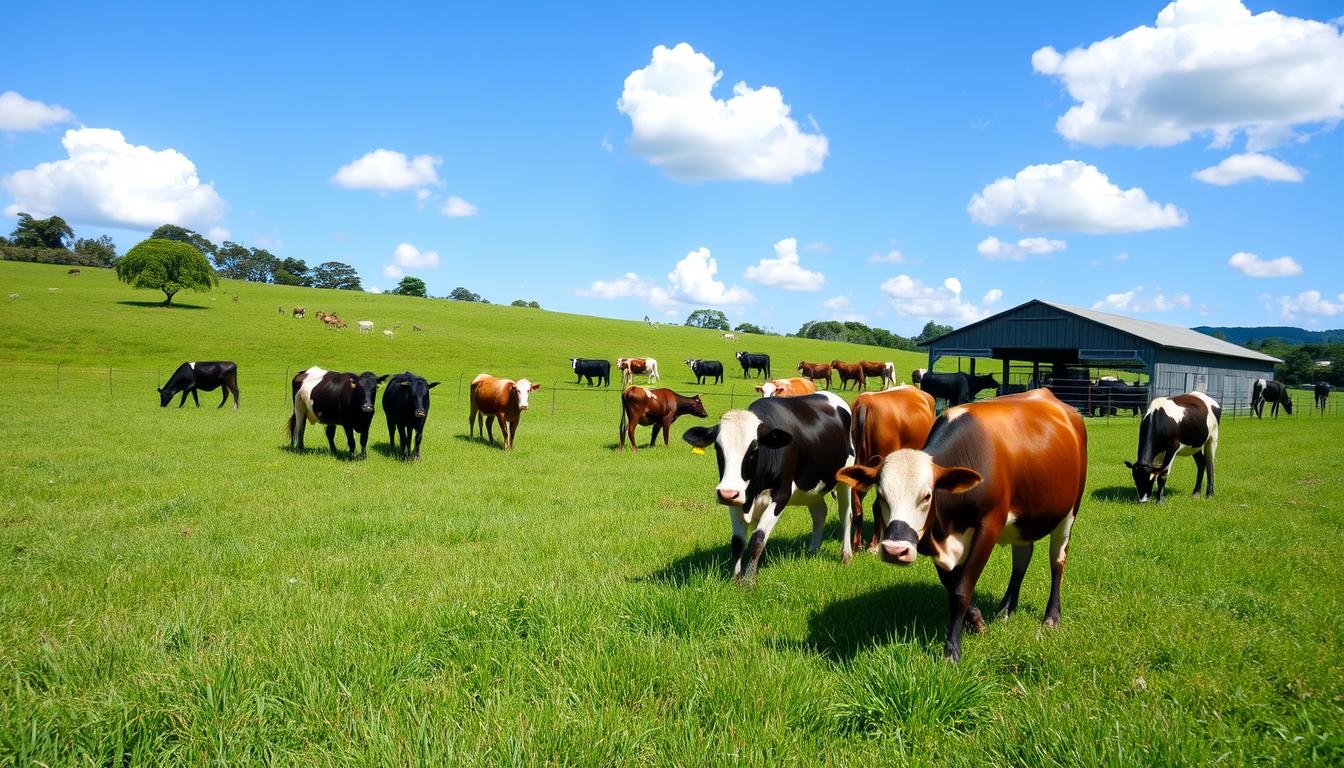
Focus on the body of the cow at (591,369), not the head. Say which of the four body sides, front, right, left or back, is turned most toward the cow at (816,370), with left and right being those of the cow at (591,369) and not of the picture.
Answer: back

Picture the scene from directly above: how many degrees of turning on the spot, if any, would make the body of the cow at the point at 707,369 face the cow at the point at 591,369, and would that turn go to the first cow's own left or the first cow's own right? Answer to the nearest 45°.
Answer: approximately 45° to the first cow's own left

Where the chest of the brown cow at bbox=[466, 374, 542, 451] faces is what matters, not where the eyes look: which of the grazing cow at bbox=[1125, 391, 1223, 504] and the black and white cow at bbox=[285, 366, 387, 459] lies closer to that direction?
the grazing cow

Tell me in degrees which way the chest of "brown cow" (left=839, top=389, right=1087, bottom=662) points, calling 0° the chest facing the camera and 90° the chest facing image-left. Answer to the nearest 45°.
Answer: approximately 45°

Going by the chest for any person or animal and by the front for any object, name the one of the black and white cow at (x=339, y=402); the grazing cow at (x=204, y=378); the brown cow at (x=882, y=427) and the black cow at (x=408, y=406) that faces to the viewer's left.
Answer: the grazing cow

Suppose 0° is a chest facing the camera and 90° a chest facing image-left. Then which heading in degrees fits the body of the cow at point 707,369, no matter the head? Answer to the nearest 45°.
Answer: approximately 90°

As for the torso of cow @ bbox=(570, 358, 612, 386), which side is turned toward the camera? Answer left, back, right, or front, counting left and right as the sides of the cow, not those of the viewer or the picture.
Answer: left

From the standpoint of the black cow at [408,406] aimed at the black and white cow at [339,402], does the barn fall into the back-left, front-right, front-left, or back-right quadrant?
back-right

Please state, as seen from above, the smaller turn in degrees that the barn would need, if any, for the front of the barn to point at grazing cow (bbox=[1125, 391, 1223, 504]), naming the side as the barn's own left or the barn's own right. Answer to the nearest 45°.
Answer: approximately 45° to the barn's own left

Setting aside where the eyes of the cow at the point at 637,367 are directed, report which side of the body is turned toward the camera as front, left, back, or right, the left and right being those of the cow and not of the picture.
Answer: left

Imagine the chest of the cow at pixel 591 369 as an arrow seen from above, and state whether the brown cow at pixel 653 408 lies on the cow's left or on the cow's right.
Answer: on the cow's left

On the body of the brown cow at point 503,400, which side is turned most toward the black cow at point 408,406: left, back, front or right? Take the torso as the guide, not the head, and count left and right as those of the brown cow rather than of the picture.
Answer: right

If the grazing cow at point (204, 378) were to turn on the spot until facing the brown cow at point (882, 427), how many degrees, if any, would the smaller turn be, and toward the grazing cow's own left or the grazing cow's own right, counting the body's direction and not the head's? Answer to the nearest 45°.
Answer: approximately 90° to the grazing cow's own left
